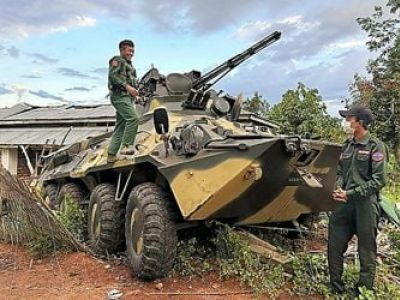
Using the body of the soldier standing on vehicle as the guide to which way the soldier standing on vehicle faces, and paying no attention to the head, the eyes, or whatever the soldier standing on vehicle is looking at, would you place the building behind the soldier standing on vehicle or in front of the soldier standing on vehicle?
behind

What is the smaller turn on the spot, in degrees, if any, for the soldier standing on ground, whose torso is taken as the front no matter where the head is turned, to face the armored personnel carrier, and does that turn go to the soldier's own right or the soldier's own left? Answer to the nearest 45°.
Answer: approximately 45° to the soldier's own right

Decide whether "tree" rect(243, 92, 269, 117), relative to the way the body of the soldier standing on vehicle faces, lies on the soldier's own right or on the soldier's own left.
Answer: on the soldier's own left

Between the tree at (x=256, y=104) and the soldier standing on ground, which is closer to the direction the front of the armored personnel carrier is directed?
the soldier standing on ground

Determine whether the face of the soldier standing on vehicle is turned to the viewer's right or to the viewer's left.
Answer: to the viewer's right

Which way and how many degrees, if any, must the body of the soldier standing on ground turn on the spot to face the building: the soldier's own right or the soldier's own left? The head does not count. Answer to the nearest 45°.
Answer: approximately 90° to the soldier's own right

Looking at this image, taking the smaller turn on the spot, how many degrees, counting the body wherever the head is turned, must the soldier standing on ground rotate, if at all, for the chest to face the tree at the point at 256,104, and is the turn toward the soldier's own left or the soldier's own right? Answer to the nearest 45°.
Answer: approximately 135° to the soldier's own right
